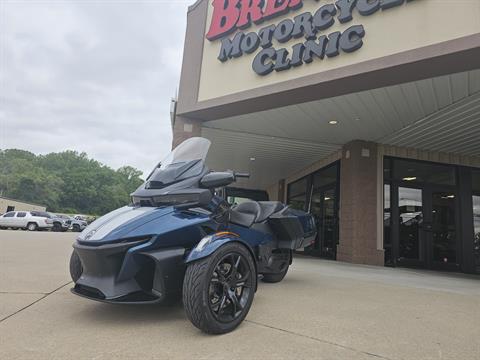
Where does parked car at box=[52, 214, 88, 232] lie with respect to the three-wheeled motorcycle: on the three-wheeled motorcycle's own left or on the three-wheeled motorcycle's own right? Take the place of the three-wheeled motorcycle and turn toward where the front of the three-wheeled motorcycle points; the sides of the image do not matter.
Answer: on the three-wheeled motorcycle's own right

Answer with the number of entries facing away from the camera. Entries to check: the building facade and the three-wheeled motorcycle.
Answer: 0

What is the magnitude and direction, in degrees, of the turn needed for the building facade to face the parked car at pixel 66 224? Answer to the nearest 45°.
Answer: approximately 90° to its right

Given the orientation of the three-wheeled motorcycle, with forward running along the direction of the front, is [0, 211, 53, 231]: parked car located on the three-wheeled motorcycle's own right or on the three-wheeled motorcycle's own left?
on the three-wheeled motorcycle's own right

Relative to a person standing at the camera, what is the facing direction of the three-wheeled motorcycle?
facing the viewer and to the left of the viewer

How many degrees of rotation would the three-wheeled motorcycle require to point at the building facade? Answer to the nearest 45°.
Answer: approximately 180°
